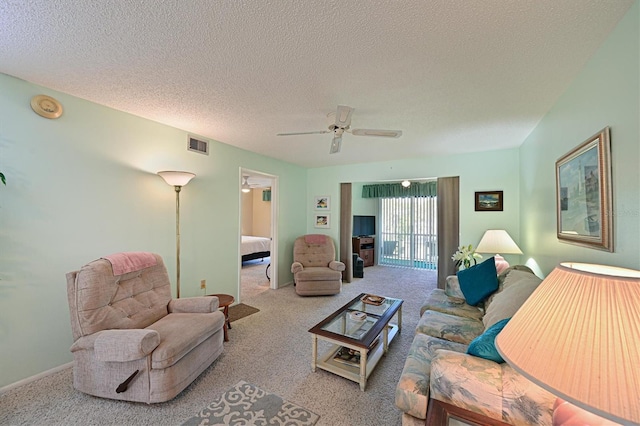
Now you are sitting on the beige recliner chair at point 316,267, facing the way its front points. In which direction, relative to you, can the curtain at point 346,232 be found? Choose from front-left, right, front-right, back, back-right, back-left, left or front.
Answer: back-left

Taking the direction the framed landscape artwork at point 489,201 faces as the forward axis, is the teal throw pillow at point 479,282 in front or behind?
in front

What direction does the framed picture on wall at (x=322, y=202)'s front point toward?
toward the camera

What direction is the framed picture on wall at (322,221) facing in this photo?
toward the camera

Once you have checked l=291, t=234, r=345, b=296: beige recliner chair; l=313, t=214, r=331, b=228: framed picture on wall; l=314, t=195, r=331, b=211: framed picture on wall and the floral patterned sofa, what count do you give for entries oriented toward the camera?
3

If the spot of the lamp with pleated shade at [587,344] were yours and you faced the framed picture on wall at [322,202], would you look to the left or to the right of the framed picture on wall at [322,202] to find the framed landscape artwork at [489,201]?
right

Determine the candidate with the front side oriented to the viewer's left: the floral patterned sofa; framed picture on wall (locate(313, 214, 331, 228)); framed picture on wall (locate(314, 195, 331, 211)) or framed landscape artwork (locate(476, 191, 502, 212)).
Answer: the floral patterned sofa

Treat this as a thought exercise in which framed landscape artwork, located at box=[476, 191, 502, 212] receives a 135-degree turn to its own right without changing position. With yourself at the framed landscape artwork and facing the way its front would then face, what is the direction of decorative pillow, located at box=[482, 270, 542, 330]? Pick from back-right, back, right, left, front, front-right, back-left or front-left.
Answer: back-left

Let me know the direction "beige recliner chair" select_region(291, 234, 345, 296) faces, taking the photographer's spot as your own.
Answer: facing the viewer

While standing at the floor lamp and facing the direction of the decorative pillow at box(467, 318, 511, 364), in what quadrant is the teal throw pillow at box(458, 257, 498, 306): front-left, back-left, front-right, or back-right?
front-left

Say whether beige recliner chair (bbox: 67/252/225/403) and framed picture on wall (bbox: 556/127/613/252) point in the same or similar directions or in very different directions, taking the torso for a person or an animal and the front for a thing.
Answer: very different directions

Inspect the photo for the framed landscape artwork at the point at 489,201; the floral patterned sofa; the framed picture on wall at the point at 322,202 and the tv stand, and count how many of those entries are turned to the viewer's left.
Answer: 1

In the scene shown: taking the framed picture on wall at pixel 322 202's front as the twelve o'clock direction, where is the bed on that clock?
The bed is roughly at 4 o'clock from the framed picture on wall.

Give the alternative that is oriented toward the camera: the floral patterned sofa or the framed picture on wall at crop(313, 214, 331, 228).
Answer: the framed picture on wall

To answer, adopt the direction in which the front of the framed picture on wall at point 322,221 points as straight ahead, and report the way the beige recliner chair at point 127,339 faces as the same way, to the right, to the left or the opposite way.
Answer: to the left

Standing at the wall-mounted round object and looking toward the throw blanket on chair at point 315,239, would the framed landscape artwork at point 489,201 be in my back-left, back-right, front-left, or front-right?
front-right

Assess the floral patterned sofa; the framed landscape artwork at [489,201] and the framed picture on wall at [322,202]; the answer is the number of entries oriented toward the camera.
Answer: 2
